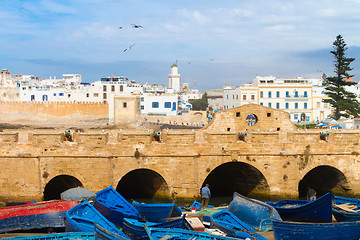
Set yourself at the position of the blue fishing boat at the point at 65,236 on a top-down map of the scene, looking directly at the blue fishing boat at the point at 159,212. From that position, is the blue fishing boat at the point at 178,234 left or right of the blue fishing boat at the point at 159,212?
right

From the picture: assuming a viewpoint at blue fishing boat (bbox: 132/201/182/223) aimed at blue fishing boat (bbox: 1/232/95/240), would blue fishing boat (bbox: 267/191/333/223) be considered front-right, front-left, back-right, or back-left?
back-left

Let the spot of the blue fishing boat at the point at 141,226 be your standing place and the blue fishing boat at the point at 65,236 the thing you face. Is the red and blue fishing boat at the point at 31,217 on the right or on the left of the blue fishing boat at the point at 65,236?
right

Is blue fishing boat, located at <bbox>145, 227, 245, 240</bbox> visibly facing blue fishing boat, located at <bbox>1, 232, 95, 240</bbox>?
yes
